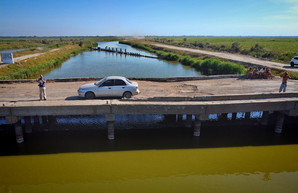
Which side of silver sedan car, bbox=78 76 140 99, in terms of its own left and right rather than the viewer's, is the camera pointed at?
left

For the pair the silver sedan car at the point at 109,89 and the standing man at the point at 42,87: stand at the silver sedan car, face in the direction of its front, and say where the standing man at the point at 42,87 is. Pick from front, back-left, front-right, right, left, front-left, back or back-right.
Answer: front
